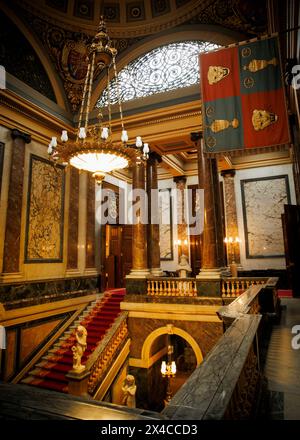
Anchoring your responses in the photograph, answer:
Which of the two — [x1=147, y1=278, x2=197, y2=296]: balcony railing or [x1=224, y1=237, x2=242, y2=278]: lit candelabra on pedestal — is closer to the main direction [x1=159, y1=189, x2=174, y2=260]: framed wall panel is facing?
the balcony railing

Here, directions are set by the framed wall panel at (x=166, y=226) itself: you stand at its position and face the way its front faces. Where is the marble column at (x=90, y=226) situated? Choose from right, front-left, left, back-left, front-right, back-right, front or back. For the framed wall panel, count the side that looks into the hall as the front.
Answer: front-right

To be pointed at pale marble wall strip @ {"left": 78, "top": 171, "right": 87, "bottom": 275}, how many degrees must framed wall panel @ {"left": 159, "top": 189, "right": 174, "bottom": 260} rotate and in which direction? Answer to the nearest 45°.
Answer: approximately 45° to its right

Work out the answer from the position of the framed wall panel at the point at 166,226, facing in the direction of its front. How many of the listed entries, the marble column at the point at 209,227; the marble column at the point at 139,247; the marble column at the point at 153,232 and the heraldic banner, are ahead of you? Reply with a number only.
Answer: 4

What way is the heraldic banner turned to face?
toward the camera

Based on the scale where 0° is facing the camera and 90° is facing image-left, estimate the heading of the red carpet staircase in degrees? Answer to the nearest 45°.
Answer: approximately 45°

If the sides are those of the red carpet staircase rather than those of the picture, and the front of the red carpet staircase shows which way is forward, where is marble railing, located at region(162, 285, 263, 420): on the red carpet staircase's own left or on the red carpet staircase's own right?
on the red carpet staircase's own left

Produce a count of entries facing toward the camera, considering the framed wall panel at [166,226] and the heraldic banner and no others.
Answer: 2

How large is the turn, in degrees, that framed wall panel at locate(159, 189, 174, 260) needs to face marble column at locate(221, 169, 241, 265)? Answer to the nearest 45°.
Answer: approximately 45° to its left

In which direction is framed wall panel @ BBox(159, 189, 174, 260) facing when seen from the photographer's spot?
facing the viewer

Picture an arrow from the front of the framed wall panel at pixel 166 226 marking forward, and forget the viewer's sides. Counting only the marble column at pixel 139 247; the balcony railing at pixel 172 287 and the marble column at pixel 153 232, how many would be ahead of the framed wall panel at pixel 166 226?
3

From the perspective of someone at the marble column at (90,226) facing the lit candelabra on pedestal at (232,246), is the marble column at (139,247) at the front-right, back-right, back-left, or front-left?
front-right
